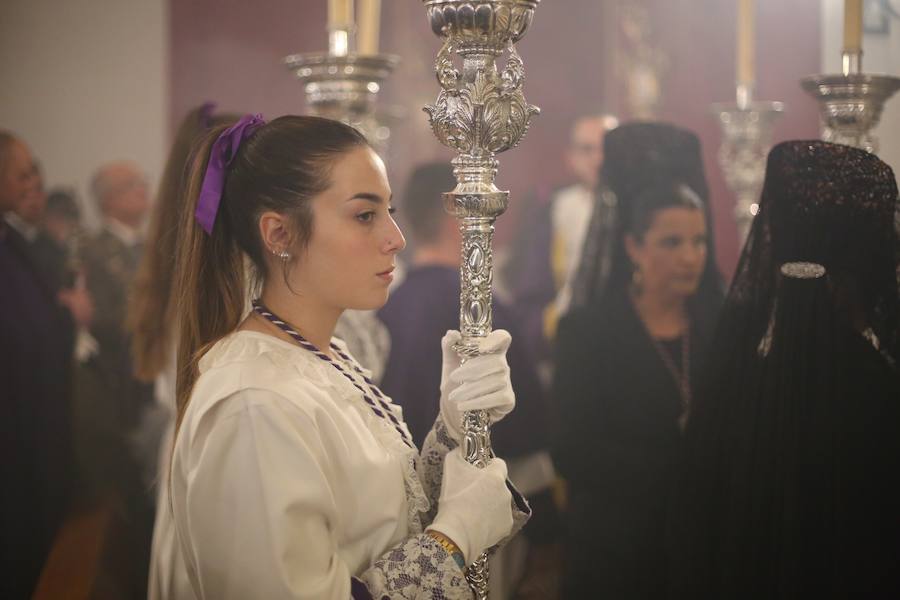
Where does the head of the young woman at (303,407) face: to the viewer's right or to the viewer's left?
to the viewer's right

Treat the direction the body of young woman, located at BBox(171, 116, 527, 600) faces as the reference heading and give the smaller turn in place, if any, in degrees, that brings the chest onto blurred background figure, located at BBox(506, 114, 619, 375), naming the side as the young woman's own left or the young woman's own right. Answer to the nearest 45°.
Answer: approximately 90° to the young woman's own left

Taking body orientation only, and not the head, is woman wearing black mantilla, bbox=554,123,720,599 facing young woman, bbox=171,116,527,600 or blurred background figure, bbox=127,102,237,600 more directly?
the young woman

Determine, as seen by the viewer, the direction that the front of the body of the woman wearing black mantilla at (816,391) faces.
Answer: away from the camera

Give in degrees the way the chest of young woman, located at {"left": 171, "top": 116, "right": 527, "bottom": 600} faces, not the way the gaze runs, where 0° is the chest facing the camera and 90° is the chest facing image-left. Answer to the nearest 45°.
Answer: approximately 270°

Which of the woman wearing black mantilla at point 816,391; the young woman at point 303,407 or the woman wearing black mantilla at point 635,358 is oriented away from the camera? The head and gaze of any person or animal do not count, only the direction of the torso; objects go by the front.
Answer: the woman wearing black mantilla at point 816,391

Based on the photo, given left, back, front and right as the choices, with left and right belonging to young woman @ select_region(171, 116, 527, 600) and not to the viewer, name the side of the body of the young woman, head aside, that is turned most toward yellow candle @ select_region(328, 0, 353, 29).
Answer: left

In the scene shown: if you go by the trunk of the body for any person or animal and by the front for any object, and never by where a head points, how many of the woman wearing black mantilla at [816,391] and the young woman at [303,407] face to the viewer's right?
1

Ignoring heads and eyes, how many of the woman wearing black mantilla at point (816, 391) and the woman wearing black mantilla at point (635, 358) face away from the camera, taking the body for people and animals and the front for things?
1
